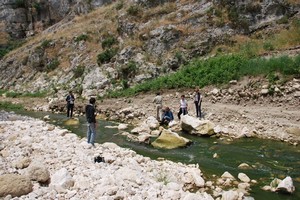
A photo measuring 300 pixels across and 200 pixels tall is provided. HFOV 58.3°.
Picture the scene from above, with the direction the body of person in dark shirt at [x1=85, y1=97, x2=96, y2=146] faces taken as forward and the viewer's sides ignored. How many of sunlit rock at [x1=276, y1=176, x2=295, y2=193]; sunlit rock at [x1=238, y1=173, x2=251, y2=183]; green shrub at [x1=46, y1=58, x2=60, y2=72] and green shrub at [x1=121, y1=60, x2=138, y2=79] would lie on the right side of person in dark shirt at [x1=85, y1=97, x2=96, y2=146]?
2

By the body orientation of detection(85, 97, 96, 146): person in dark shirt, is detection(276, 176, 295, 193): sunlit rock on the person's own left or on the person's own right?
on the person's own right

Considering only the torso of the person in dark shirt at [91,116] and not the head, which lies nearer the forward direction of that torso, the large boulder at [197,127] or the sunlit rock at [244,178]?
the large boulder

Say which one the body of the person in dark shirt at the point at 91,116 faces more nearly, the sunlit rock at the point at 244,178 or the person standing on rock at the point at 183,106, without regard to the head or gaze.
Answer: the person standing on rock

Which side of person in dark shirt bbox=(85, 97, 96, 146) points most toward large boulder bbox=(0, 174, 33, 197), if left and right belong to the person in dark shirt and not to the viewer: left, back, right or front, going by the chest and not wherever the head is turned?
back

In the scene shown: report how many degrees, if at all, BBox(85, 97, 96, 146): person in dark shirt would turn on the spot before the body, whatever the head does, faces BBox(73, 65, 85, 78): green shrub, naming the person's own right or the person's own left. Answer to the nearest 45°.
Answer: approximately 45° to the person's own left

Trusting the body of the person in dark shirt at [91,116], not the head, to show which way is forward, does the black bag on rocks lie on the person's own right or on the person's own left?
on the person's own right

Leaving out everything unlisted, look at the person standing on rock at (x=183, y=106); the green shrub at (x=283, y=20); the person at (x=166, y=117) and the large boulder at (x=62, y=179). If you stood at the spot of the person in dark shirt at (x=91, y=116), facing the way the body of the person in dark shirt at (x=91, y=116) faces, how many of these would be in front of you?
3

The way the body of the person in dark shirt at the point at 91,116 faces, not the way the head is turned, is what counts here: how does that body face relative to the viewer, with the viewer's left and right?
facing away from the viewer and to the right of the viewer

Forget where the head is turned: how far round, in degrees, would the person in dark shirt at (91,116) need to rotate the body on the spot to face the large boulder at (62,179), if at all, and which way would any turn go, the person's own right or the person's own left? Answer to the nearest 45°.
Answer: approximately 135° to the person's own right

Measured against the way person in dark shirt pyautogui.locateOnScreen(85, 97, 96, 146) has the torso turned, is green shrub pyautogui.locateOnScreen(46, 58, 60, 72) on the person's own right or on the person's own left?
on the person's own left
